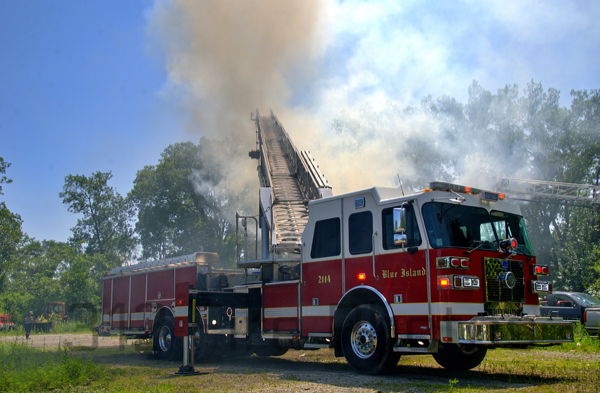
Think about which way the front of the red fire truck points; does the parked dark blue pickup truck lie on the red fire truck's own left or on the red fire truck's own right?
on the red fire truck's own left

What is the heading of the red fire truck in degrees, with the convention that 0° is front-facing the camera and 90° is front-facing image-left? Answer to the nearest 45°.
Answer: approximately 315°
